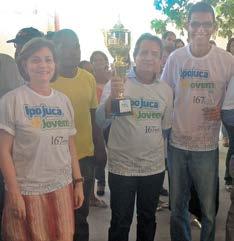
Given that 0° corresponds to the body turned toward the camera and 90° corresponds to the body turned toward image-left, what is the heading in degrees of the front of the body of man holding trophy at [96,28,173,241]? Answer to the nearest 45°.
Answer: approximately 0°

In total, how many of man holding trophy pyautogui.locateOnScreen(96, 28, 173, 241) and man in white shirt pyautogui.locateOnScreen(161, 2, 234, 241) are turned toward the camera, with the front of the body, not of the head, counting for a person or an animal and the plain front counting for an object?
2

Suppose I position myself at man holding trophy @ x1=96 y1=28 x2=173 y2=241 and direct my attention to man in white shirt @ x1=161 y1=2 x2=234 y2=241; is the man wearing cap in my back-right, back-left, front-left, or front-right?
back-left

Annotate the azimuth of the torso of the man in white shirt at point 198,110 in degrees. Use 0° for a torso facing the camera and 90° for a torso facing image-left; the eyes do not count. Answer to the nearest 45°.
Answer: approximately 0°

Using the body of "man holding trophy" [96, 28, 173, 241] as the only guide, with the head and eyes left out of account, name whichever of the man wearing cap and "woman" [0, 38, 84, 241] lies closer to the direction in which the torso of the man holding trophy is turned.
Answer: the woman

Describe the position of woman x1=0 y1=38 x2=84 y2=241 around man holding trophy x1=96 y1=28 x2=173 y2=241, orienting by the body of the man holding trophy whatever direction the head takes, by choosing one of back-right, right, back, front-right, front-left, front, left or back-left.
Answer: front-right

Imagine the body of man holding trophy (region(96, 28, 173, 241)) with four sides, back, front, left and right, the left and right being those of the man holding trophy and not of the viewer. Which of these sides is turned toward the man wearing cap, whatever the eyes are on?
right

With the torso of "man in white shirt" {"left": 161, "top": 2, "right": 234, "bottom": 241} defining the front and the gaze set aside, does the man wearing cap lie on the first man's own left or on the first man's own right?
on the first man's own right

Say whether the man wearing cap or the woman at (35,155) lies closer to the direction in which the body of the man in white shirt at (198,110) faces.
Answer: the woman
